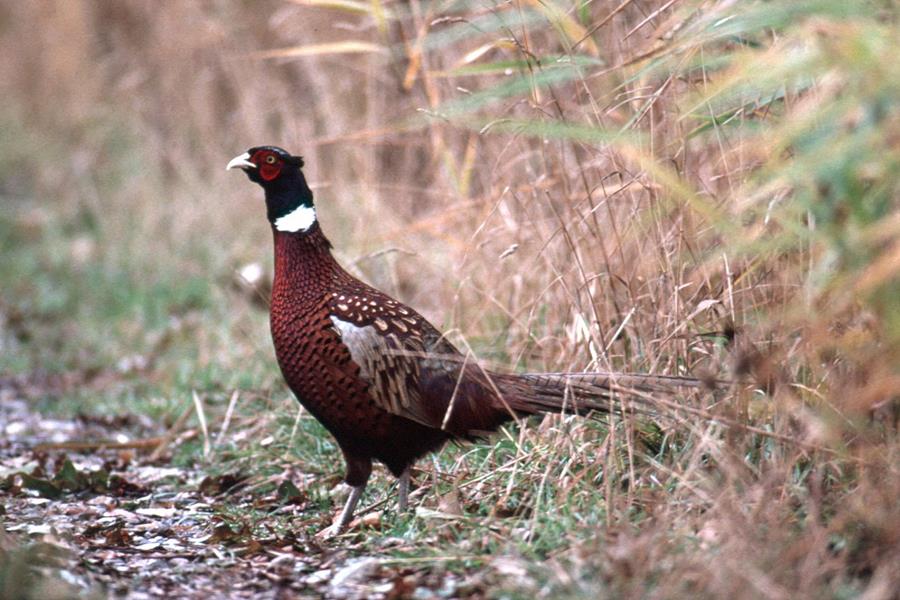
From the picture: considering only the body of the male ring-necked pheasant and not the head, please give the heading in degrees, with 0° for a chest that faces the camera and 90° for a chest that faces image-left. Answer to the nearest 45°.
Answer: approximately 90°

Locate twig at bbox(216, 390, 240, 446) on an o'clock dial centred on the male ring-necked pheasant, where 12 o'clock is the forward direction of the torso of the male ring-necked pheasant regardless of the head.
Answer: The twig is roughly at 2 o'clock from the male ring-necked pheasant.
